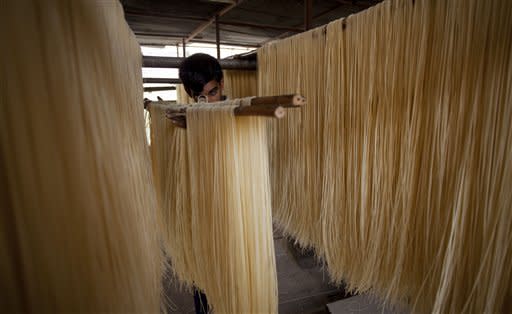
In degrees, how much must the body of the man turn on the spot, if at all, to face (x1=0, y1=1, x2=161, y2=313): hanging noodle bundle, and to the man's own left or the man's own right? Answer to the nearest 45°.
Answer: approximately 45° to the man's own right

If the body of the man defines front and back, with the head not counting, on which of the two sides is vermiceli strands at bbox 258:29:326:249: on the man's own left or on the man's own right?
on the man's own left

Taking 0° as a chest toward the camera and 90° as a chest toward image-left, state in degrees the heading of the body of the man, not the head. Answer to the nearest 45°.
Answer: approximately 315°
